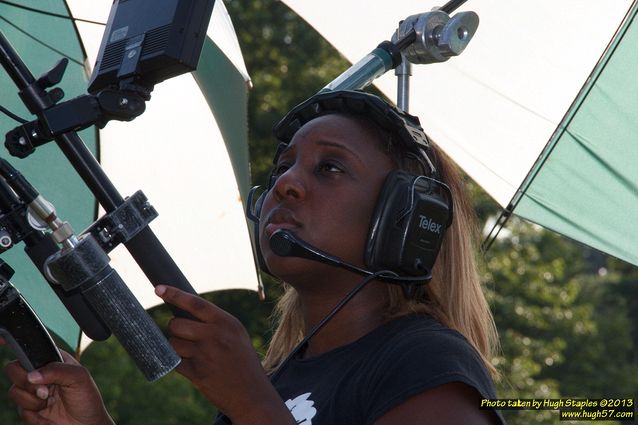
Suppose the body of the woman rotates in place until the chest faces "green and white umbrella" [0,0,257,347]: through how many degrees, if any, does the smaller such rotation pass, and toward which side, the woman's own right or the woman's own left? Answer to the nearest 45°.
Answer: approximately 135° to the woman's own right

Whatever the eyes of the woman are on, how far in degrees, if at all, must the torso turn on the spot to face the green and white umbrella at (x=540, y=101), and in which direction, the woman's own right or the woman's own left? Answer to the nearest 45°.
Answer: approximately 180°

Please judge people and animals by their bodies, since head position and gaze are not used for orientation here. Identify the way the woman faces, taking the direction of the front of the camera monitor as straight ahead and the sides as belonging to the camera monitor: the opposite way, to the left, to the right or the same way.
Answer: the opposite way

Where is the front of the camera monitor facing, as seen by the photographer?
facing away from the viewer and to the right of the viewer

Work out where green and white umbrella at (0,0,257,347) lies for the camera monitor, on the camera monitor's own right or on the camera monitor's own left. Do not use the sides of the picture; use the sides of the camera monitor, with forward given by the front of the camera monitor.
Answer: on the camera monitor's own left

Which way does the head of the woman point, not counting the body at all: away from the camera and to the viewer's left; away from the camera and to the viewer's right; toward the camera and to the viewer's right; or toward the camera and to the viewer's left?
toward the camera and to the viewer's left
